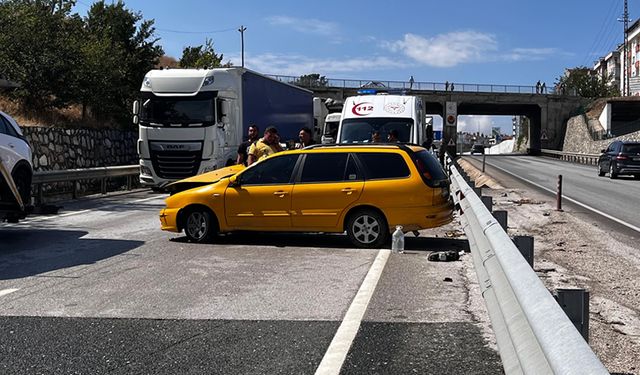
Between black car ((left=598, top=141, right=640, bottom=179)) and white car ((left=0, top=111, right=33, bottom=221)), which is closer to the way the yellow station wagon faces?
the white car

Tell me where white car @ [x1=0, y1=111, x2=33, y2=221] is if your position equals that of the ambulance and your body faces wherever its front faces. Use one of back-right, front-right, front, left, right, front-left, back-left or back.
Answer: front-right

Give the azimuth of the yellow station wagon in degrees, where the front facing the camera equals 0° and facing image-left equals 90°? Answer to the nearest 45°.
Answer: approximately 90°

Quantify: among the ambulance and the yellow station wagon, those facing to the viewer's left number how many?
1

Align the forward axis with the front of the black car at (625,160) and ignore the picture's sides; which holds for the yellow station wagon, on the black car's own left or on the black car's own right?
on the black car's own left

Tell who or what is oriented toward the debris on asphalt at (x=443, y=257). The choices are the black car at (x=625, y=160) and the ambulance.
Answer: the ambulance

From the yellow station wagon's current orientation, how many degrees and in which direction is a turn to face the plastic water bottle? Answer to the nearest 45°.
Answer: approximately 135° to its left

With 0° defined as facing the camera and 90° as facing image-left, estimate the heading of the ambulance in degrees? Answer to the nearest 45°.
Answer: approximately 0°

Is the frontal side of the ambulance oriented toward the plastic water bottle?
yes

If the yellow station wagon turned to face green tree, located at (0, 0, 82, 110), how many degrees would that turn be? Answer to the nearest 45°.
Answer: approximately 45° to its right

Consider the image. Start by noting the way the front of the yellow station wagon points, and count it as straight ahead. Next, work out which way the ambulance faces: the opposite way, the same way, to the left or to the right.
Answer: to the left

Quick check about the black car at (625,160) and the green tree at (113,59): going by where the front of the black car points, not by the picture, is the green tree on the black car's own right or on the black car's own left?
on the black car's own left
